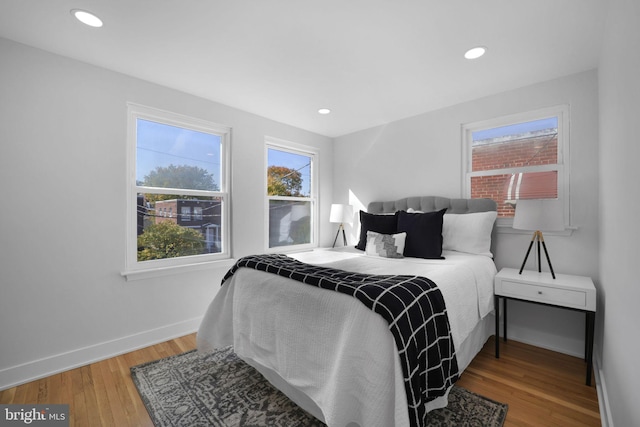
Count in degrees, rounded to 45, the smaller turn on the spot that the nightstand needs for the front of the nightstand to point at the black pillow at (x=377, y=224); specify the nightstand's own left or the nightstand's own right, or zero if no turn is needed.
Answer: approximately 45° to the nightstand's own right

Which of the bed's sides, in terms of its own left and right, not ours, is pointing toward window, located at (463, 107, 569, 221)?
back

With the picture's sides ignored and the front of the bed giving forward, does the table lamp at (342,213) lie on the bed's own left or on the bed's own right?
on the bed's own right

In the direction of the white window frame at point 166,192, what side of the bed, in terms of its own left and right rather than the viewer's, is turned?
right

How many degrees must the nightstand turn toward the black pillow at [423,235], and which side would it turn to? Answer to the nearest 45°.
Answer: approximately 45° to its right

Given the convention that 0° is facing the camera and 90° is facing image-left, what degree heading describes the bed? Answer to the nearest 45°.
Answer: approximately 45°
